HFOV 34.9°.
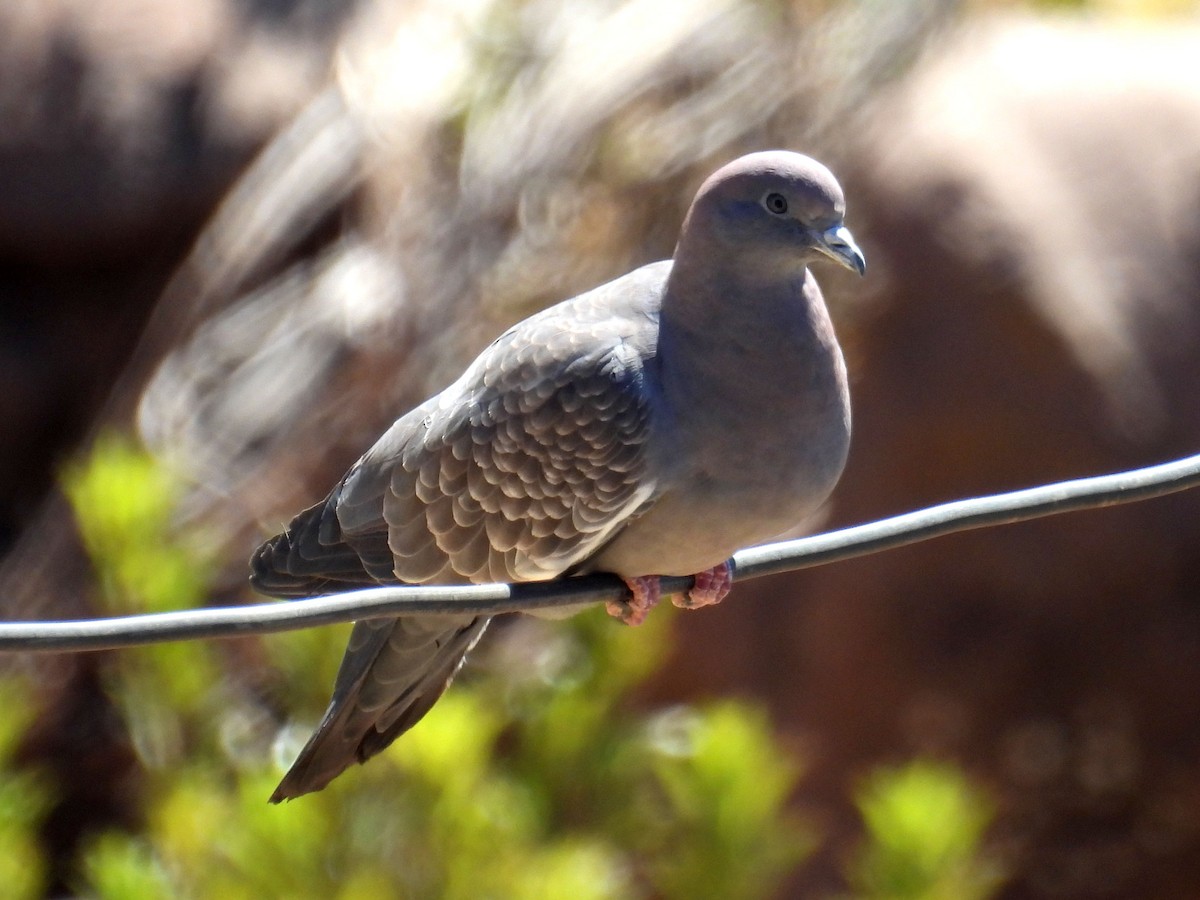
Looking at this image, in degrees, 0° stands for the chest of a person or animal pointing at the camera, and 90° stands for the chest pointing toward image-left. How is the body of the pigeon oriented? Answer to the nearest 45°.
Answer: approximately 315°
